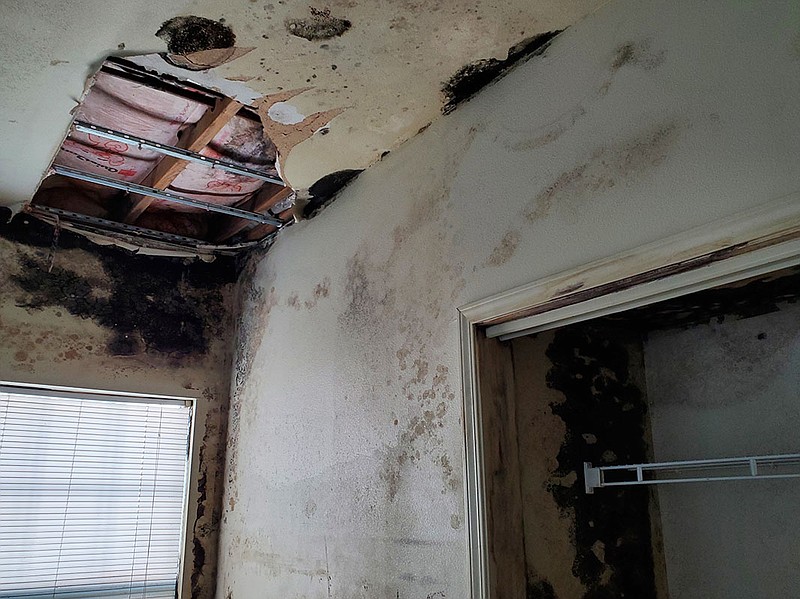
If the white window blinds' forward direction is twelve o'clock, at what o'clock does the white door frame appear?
The white door frame is roughly at 11 o'clock from the white window blinds.

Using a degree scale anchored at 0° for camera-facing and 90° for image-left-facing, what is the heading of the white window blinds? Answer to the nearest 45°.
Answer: approximately 0°
